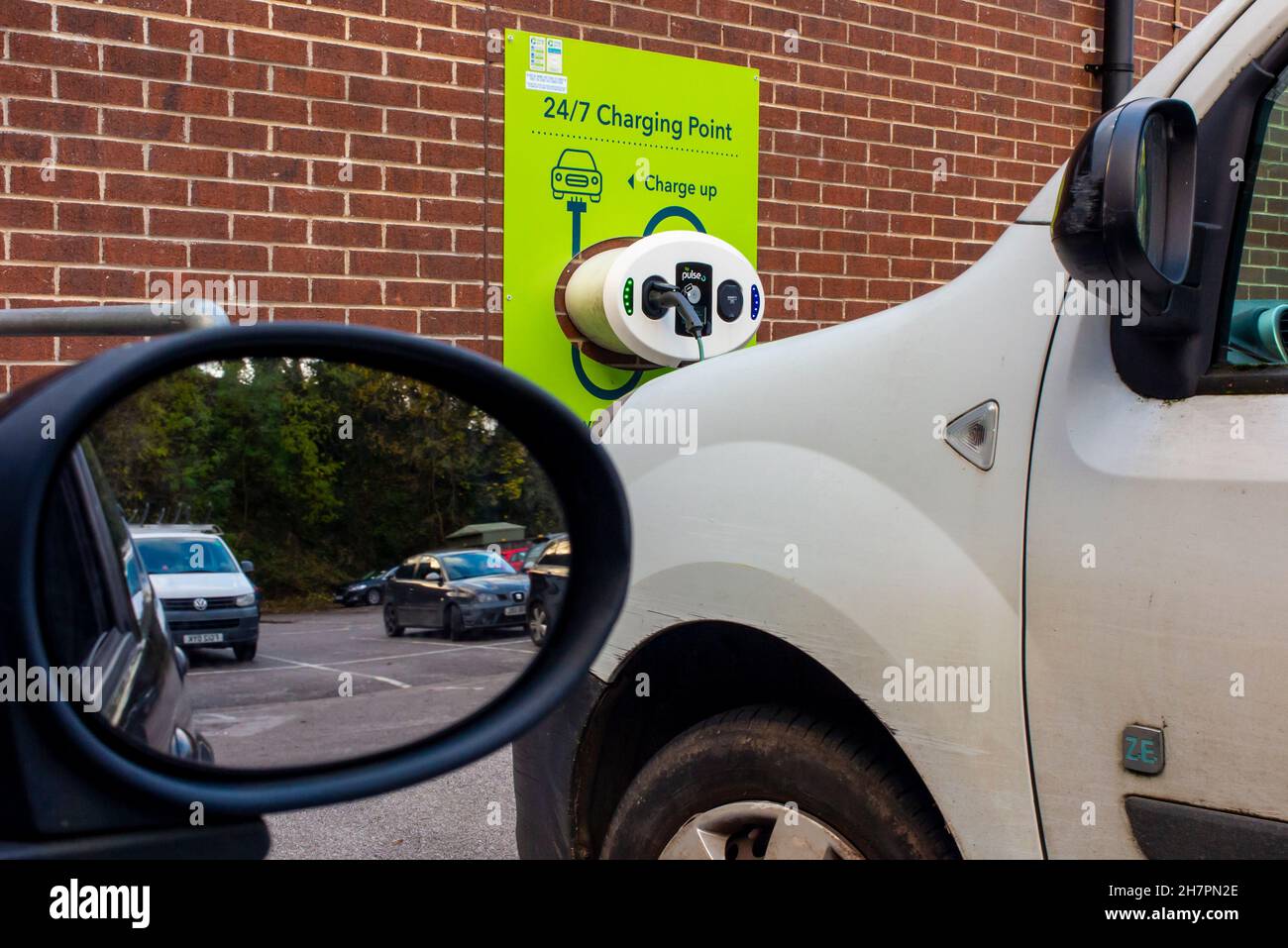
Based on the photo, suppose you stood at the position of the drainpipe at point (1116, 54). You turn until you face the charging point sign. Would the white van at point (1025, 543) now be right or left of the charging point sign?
left

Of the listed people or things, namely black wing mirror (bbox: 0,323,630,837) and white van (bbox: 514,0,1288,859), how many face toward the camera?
1

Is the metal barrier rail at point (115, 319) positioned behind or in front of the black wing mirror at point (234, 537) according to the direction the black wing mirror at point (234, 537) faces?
behind

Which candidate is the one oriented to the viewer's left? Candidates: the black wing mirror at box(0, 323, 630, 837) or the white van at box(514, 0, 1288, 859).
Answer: the white van

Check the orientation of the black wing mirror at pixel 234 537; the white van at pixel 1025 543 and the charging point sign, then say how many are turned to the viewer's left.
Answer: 1

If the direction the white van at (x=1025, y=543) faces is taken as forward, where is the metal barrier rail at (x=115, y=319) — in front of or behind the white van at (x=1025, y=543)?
in front

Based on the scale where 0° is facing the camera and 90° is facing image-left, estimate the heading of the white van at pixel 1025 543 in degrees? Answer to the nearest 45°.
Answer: approximately 90°

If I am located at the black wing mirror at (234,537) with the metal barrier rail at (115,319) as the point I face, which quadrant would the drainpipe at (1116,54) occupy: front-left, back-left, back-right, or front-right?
front-right

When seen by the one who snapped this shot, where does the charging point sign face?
facing the viewer and to the right of the viewer

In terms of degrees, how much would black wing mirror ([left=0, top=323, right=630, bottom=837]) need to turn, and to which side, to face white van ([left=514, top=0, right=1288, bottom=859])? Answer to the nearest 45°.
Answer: approximately 135° to its left

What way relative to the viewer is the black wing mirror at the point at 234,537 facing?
toward the camera

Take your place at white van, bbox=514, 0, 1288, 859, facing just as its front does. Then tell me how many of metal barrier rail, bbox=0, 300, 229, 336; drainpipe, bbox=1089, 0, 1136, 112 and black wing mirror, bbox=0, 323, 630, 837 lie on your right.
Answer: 1

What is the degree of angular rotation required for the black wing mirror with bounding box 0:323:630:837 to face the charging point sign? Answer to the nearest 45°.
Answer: approximately 180°

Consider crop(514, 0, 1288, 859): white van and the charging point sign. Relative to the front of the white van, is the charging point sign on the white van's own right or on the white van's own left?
on the white van's own right
